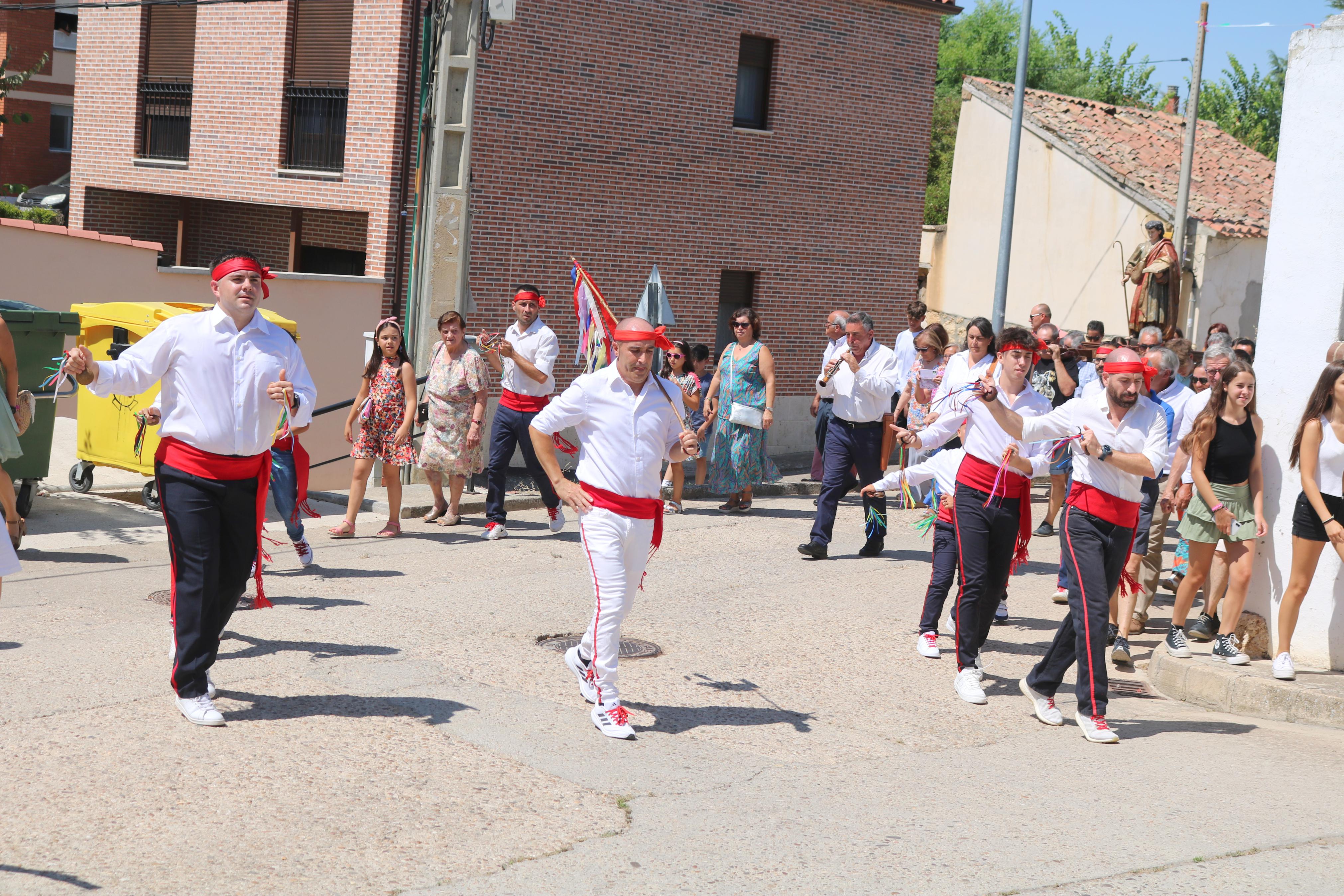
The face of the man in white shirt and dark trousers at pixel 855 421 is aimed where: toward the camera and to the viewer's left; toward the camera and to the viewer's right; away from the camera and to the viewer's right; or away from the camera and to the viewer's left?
toward the camera and to the viewer's left

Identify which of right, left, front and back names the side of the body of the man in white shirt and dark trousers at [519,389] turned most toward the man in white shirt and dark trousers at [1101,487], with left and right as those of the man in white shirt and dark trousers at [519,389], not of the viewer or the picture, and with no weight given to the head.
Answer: left

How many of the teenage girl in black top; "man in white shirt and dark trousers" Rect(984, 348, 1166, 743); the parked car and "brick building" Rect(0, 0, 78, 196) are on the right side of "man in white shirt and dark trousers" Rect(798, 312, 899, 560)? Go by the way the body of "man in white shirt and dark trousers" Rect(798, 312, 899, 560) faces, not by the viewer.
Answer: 2

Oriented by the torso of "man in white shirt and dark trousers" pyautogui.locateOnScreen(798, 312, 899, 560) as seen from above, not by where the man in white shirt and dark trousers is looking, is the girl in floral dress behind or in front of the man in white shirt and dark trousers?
in front

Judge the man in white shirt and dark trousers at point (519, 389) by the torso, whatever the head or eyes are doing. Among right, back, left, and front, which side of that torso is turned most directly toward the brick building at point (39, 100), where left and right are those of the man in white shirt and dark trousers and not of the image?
right

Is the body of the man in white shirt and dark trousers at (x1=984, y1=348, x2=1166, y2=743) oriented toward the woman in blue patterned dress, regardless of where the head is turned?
no

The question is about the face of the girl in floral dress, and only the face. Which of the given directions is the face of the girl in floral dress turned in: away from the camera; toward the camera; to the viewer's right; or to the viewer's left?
toward the camera

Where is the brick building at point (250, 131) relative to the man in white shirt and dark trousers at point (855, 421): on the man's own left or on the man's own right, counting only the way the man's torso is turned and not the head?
on the man's own right

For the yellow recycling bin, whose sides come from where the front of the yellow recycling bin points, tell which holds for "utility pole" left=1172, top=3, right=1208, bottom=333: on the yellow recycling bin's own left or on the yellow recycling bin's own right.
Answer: on the yellow recycling bin's own left

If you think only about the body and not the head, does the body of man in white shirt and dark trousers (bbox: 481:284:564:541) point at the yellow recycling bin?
no

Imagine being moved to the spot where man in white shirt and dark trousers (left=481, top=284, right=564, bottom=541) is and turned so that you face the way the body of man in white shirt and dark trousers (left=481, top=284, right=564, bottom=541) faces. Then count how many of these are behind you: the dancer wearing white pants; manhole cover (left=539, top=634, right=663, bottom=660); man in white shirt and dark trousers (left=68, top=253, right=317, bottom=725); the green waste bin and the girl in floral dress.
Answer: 0

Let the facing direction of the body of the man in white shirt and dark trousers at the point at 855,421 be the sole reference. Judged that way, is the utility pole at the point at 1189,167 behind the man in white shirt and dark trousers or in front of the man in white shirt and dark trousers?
behind

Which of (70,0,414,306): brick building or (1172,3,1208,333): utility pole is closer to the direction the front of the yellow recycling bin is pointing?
the utility pole
